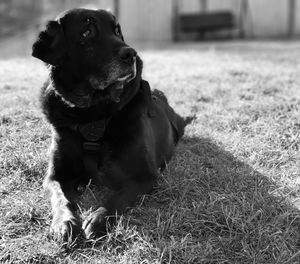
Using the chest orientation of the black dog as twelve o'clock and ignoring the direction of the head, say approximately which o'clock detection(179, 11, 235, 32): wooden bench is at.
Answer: The wooden bench is roughly at 5 o'clock from the black dog.

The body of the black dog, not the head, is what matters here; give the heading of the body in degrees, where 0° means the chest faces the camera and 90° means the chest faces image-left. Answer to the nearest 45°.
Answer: approximately 45°
